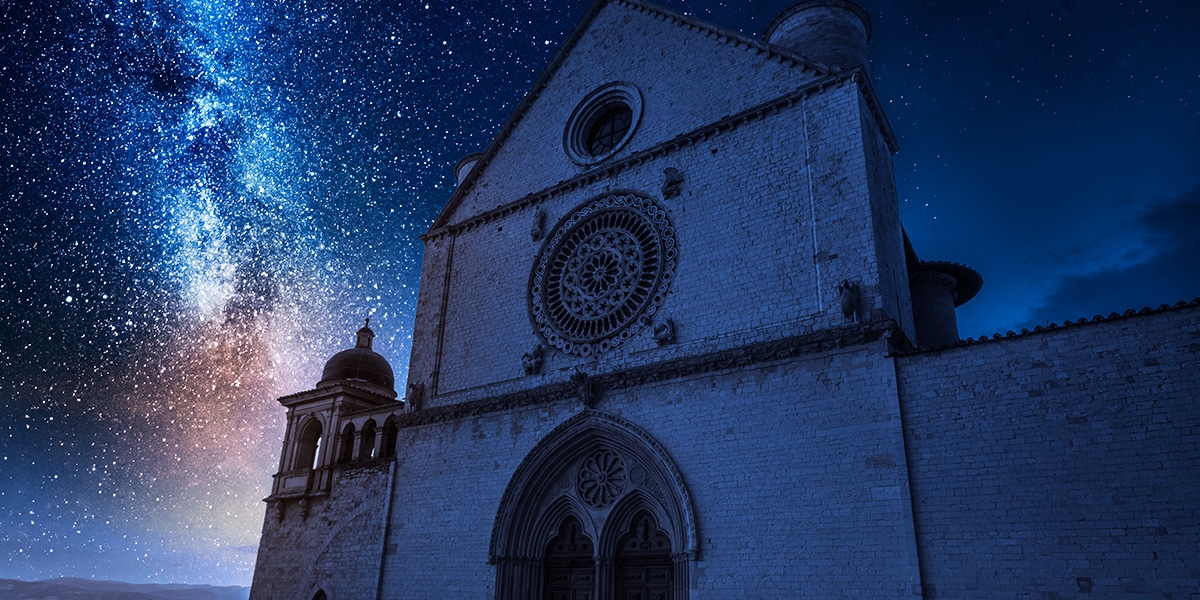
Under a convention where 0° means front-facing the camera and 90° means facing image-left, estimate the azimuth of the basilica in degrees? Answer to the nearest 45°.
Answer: approximately 45°
